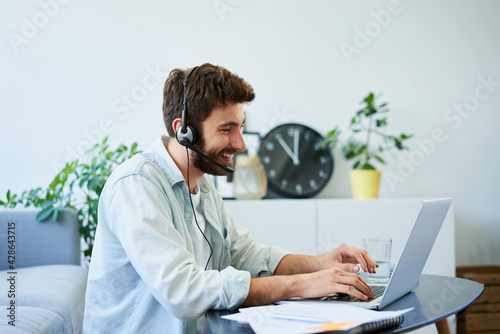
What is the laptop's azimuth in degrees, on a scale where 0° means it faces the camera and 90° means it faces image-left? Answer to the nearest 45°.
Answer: approximately 135°

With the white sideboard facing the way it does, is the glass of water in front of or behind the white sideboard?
in front

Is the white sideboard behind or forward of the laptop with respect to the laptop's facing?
forward

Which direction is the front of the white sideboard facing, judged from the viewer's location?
facing the viewer

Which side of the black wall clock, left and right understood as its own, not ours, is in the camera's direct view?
front

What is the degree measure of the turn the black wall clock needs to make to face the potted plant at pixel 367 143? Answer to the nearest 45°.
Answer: approximately 90° to its left

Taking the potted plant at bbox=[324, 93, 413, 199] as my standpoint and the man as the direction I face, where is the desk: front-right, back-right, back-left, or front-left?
front-left

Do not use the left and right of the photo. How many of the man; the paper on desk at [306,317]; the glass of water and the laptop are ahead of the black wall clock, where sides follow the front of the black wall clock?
4

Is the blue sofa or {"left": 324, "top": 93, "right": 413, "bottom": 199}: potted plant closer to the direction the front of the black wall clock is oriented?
the blue sofa

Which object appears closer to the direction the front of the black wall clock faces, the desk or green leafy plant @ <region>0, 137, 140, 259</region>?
the desk

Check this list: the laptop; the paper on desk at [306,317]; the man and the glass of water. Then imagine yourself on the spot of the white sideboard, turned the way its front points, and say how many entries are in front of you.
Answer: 4

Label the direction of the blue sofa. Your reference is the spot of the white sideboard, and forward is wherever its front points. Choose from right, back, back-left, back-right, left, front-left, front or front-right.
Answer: front-right

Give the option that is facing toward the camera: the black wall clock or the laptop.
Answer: the black wall clock

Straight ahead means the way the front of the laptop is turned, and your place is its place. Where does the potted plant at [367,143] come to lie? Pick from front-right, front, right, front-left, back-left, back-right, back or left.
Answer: front-right
